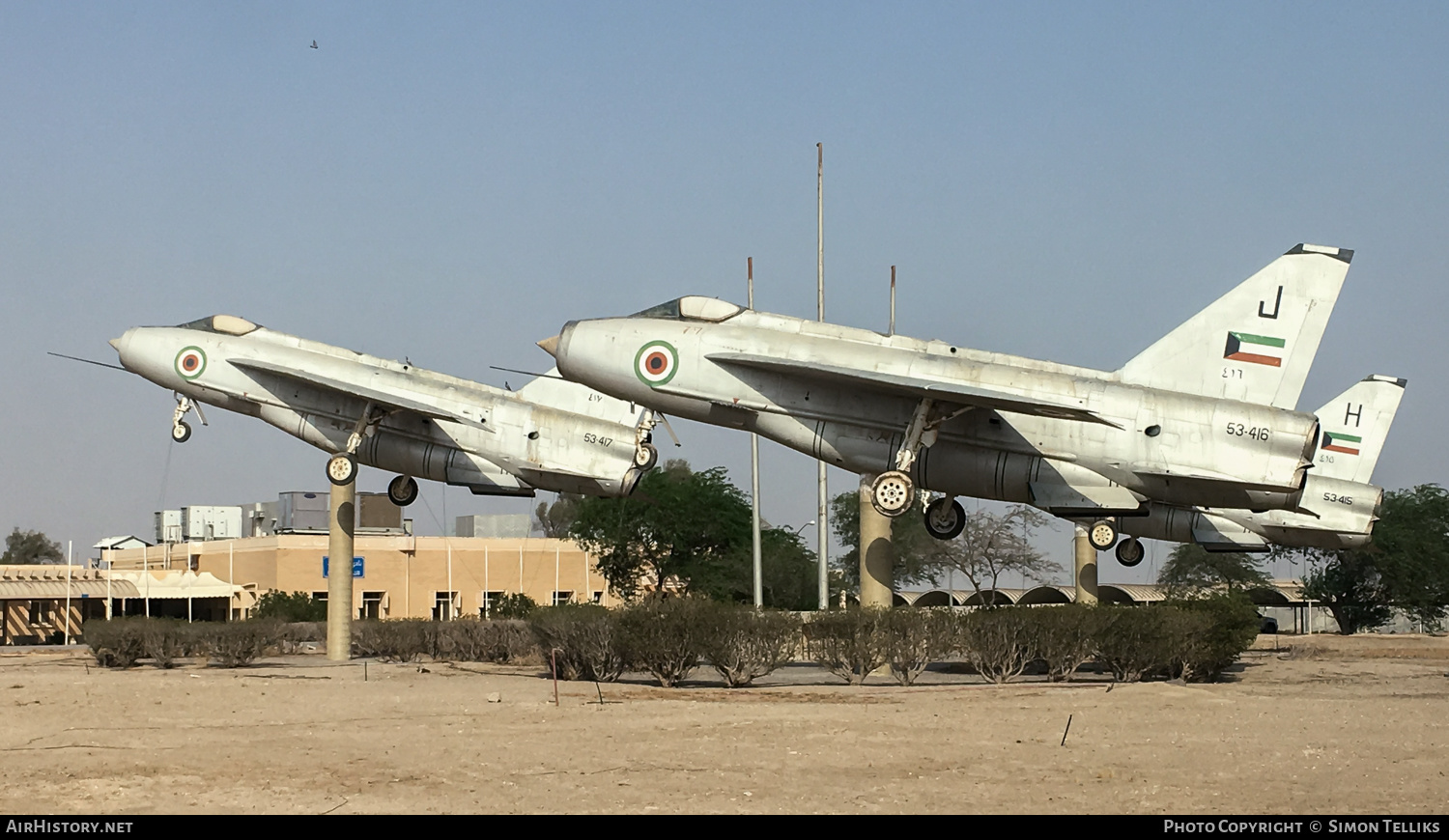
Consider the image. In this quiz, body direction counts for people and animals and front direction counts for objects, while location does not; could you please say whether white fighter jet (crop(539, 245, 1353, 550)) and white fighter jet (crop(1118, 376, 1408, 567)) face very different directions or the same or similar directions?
same or similar directions

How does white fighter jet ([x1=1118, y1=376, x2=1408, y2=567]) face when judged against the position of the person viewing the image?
facing to the left of the viewer

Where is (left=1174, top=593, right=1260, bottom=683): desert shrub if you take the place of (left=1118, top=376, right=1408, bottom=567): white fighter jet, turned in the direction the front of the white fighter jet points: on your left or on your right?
on your left

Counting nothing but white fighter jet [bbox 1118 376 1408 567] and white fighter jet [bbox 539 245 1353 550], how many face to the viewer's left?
2

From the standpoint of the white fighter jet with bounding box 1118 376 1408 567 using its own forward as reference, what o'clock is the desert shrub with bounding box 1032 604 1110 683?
The desert shrub is roughly at 10 o'clock from the white fighter jet.

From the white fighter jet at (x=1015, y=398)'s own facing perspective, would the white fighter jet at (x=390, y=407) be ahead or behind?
ahead

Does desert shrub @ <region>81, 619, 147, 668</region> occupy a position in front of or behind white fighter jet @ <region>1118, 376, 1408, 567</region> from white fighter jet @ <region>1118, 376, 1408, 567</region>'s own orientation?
in front

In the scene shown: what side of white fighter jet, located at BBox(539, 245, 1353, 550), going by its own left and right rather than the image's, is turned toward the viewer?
left

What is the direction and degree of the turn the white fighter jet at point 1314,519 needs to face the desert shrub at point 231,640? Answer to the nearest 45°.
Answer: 0° — it already faces it

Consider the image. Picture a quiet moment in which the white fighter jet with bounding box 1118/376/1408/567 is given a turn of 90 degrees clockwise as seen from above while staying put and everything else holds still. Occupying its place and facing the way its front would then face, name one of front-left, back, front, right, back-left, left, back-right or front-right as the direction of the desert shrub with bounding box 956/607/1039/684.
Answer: back-left

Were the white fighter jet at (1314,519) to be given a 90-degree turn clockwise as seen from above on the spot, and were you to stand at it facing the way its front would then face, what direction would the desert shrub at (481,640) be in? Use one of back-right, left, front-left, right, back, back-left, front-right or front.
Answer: left

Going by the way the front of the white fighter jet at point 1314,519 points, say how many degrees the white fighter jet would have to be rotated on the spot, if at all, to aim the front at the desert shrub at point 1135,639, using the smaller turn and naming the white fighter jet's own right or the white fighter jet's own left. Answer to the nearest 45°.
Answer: approximately 45° to the white fighter jet's own left

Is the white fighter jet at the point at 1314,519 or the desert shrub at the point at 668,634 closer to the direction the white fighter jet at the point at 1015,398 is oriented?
the desert shrub
